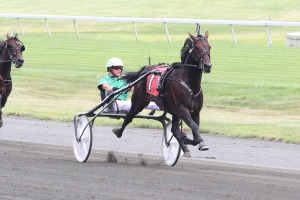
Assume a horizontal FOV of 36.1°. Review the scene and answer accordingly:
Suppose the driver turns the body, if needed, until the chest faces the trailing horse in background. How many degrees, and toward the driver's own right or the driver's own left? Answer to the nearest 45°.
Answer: approximately 180°

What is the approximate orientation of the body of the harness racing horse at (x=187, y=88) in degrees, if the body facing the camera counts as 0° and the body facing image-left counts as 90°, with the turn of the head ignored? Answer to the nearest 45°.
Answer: approximately 315°

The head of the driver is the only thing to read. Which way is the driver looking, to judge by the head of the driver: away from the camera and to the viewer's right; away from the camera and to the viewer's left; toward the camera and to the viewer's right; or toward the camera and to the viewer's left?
toward the camera and to the viewer's right
